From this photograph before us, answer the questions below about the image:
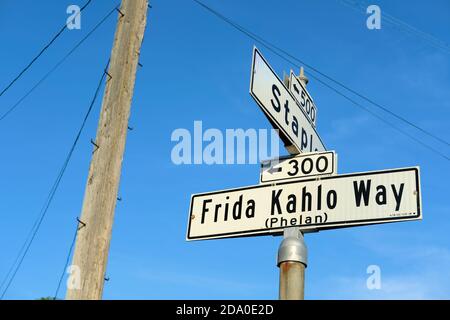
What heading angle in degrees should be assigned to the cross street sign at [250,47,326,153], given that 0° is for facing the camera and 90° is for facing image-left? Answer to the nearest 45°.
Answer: approximately 315°
